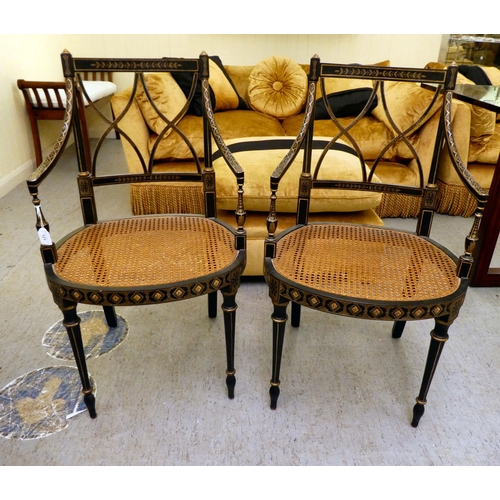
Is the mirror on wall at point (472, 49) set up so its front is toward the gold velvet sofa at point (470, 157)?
yes

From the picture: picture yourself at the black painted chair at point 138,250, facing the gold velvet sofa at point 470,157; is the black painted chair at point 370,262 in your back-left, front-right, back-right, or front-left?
front-right

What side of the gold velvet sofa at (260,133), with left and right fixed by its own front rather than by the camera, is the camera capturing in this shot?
front

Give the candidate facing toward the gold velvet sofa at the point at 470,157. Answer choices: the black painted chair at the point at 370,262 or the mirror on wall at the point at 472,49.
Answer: the mirror on wall

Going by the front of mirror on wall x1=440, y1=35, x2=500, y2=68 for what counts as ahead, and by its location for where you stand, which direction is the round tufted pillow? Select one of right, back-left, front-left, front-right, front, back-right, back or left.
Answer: front-right

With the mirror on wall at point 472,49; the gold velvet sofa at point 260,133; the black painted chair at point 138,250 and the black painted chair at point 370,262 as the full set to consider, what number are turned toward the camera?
4

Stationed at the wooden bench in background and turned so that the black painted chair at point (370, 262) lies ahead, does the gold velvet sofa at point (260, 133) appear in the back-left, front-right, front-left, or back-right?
front-left

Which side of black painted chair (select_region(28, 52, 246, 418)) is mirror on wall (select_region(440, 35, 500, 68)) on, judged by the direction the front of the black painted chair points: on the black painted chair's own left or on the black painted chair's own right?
on the black painted chair's own left

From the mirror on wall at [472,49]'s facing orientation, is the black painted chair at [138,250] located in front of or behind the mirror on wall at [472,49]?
in front

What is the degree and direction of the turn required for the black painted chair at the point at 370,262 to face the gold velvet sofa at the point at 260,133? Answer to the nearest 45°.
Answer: approximately 135° to its right

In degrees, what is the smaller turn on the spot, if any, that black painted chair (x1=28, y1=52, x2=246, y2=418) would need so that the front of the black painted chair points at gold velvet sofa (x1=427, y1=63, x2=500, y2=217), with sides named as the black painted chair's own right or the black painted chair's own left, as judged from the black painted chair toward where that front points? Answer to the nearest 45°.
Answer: approximately 135° to the black painted chair's own left

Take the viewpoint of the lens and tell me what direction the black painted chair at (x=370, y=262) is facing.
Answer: facing the viewer
